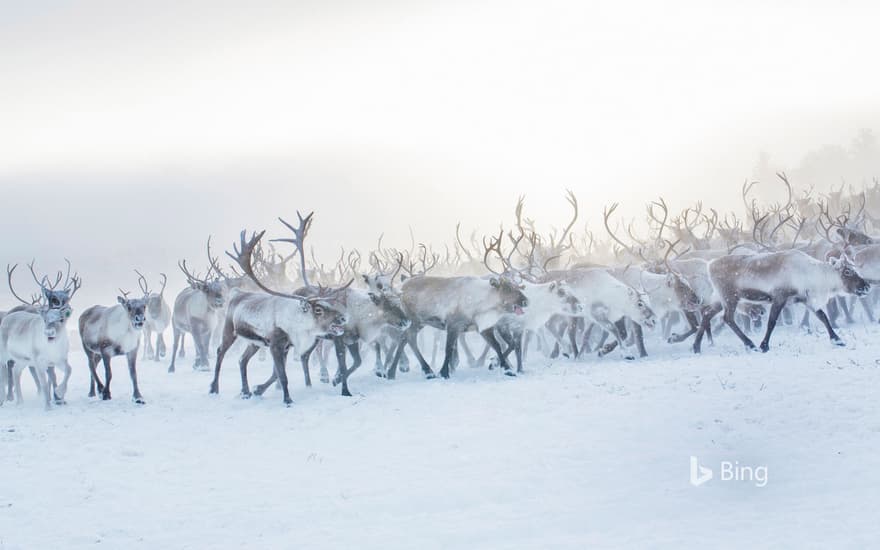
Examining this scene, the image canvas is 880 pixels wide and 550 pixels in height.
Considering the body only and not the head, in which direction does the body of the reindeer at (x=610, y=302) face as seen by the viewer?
to the viewer's right

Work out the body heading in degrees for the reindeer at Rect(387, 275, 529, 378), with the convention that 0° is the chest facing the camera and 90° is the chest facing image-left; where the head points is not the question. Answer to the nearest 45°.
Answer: approximately 270°

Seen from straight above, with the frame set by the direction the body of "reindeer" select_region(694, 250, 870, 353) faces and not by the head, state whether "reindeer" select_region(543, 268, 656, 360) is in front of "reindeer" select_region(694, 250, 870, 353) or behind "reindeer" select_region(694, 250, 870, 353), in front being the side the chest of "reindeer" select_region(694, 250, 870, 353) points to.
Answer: behind

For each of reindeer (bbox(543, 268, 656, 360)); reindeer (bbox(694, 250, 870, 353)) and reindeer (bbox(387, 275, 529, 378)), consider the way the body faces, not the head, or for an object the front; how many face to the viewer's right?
3

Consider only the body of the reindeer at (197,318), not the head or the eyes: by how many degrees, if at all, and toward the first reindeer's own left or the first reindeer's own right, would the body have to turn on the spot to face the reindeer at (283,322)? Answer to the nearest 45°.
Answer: approximately 45° to the first reindeer's own right

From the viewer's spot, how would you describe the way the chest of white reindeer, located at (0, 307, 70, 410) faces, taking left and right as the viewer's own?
facing the viewer and to the right of the viewer

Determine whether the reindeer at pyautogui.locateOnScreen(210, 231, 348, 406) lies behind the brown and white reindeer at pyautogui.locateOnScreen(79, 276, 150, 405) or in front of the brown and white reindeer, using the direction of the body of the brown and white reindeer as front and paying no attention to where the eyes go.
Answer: in front

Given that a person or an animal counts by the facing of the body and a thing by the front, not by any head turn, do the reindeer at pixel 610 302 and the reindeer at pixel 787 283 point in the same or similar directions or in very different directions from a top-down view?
same or similar directions

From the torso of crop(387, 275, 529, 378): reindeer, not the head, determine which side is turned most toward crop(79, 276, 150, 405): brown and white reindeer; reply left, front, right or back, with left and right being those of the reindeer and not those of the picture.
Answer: back

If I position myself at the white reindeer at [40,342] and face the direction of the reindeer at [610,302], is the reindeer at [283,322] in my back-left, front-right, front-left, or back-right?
front-right

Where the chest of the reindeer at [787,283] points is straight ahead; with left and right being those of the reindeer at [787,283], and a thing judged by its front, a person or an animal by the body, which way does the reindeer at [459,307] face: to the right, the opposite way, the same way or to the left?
the same way

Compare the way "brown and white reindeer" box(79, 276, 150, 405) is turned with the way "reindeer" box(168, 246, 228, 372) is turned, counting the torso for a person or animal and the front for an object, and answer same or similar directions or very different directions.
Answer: same or similar directions

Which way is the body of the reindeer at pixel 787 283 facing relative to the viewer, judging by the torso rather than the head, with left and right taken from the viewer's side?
facing to the right of the viewer

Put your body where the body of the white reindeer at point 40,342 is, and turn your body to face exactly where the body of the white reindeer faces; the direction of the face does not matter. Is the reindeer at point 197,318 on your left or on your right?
on your left

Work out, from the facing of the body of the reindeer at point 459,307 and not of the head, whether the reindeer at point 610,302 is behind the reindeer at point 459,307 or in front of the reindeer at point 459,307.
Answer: in front

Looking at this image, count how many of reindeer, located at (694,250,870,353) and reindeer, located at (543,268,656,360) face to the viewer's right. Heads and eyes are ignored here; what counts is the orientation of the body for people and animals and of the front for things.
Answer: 2

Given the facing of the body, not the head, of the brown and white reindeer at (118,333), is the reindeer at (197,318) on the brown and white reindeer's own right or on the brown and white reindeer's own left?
on the brown and white reindeer's own left
